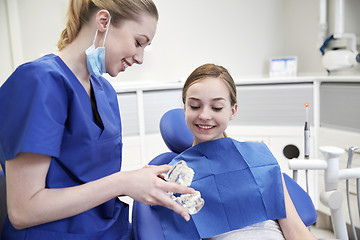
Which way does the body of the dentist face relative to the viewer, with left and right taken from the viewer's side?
facing the viewer and to the right of the viewer

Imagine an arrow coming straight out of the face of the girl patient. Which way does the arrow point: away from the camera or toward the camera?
toward the camera

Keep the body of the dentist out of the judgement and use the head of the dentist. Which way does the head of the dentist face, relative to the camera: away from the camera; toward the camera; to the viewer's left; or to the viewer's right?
to the viewer's right
